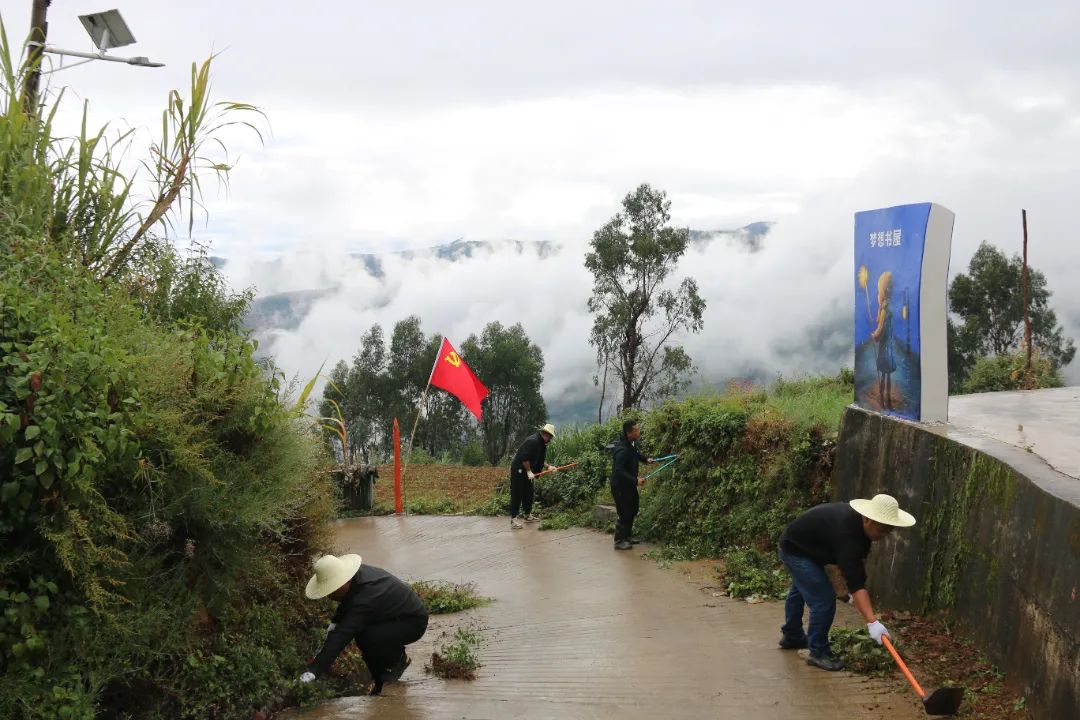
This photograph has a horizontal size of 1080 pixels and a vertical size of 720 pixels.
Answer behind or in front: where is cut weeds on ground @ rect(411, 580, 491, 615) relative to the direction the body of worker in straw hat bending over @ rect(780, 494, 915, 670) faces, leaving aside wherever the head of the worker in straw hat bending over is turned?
behind

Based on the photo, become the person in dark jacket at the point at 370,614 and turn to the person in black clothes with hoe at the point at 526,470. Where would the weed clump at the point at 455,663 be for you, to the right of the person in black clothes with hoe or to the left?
right

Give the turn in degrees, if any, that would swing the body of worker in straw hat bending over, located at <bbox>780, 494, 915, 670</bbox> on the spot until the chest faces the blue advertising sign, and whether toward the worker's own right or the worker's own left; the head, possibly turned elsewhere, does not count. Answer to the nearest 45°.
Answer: approximately 90° to the worker's own left

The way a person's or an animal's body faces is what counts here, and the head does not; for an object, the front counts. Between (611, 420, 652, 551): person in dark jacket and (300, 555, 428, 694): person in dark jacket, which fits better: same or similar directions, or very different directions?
very different directions

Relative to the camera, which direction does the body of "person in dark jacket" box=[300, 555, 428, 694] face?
to the viewer's left

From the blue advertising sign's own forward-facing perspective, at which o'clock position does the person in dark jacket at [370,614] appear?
The person in dark jacket is roughly at 12 o'clock from the blue advertising sign.

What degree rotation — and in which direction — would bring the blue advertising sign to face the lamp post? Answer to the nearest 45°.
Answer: approximately 45° to its right

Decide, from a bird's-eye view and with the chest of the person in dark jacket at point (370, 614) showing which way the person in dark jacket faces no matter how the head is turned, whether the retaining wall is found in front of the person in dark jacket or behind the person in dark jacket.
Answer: behind

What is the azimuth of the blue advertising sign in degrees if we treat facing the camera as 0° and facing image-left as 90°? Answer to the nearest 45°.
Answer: approximately 45°

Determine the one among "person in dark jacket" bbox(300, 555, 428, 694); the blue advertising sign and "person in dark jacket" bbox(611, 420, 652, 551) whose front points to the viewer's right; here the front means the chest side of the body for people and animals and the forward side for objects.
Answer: "person in dark jacket" bbox(611, 420, 652, 551)

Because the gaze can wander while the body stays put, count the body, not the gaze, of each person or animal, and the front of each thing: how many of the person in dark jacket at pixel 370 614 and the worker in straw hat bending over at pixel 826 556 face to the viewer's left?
1

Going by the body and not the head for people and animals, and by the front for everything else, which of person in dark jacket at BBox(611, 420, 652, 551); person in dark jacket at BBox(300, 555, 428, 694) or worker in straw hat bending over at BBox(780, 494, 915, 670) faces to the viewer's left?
person in dark jacket at BBox(300, 555, 428, 694)

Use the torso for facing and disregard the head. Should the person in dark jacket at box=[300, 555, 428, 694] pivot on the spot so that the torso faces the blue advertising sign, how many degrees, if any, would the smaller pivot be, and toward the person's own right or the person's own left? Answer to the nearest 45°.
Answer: approximately 180°

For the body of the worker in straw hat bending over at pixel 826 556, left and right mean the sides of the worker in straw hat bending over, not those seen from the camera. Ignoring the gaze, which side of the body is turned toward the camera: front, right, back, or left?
right

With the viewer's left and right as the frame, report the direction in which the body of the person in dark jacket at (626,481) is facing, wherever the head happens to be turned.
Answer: facing to the right of the viewer

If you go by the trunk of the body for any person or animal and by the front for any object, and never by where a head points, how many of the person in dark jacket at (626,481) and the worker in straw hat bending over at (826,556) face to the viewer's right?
2

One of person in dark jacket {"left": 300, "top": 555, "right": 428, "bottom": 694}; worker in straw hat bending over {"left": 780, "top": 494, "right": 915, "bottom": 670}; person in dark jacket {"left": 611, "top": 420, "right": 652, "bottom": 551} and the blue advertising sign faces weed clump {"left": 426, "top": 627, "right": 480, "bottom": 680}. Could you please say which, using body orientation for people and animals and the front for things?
the blue advertising sign

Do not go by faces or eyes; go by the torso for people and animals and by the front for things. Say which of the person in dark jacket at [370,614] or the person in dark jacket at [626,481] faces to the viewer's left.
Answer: the person in dark jacket at [370,614]

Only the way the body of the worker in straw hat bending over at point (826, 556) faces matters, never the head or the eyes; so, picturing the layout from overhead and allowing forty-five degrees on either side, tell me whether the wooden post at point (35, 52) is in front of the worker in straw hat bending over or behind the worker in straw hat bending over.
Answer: behind
